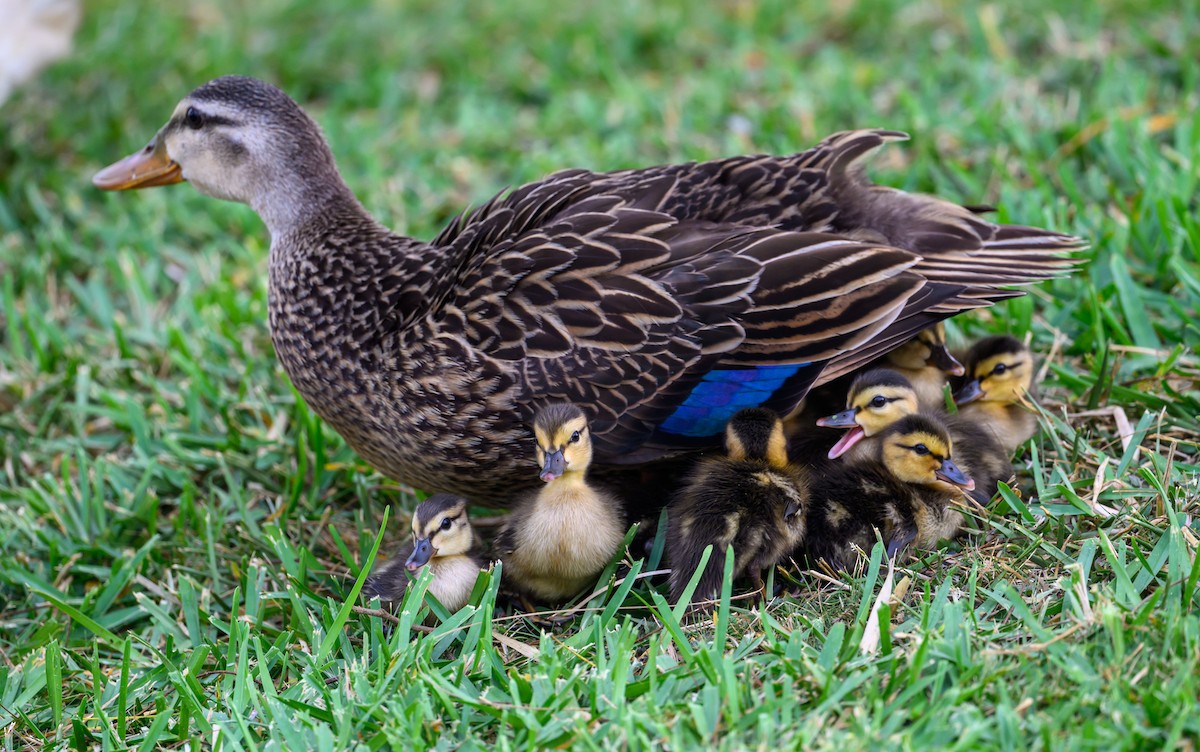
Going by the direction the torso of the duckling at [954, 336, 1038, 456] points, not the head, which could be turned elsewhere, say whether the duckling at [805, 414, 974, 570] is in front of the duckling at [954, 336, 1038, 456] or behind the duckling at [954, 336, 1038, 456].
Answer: in front

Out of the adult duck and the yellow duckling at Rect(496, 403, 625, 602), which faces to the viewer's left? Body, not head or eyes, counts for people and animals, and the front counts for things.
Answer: the adult duck

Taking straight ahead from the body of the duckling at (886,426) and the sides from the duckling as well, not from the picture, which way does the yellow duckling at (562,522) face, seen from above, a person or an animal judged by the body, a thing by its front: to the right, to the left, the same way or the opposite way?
to the left

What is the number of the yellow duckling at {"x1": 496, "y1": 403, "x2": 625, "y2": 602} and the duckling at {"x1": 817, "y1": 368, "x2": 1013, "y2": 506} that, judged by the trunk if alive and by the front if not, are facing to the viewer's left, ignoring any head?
1

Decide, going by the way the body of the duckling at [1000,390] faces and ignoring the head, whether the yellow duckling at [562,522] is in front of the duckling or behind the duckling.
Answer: in front

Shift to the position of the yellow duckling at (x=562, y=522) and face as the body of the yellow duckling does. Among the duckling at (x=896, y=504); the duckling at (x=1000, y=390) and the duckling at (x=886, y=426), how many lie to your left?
3

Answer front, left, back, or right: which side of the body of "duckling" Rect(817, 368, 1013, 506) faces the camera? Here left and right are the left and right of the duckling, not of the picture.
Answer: left

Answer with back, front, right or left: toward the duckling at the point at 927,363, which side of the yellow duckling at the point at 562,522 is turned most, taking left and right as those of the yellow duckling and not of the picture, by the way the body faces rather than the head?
left

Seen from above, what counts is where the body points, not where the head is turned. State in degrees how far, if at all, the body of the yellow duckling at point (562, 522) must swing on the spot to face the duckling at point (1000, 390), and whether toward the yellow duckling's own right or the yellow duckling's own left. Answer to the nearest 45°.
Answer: approximately 90° to the yellow duckling's own left

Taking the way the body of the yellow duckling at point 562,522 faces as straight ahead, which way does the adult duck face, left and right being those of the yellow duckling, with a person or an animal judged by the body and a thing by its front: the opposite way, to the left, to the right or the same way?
to the right

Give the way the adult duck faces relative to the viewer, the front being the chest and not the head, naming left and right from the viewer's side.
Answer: facing to the left of the viewer

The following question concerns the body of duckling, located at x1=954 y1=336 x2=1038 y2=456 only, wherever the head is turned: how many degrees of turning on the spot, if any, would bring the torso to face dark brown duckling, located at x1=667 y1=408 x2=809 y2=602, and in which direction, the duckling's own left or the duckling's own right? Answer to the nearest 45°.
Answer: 0° — it already faces it

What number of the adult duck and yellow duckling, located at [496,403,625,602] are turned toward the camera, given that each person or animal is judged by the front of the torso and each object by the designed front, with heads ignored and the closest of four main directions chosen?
1
